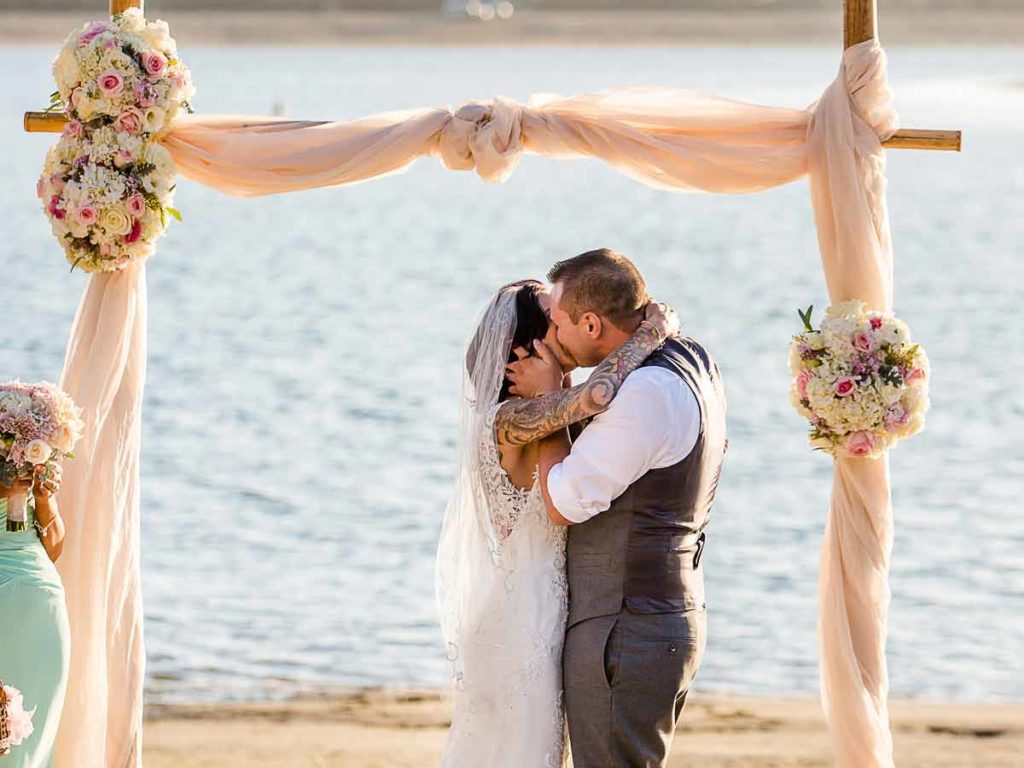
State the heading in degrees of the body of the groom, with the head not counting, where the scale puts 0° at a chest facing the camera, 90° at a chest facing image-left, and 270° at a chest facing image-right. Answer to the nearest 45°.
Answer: approximately 90°

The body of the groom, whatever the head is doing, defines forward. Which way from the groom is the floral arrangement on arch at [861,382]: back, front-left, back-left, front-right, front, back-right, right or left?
back-right

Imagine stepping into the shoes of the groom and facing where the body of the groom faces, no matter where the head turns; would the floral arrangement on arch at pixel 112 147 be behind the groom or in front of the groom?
in front

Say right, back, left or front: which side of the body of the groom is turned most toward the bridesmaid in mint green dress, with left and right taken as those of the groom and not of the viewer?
front

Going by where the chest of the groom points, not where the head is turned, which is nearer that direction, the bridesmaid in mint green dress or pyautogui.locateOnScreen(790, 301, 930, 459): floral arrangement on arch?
the bridesmaid in mint green dress

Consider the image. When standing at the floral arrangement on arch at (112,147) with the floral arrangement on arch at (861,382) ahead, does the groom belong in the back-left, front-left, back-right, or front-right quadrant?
front-right

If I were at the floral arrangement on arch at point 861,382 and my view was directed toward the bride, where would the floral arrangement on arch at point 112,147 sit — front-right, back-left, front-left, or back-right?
front-right

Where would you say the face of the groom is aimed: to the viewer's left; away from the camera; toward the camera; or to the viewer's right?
to the viewer's left
